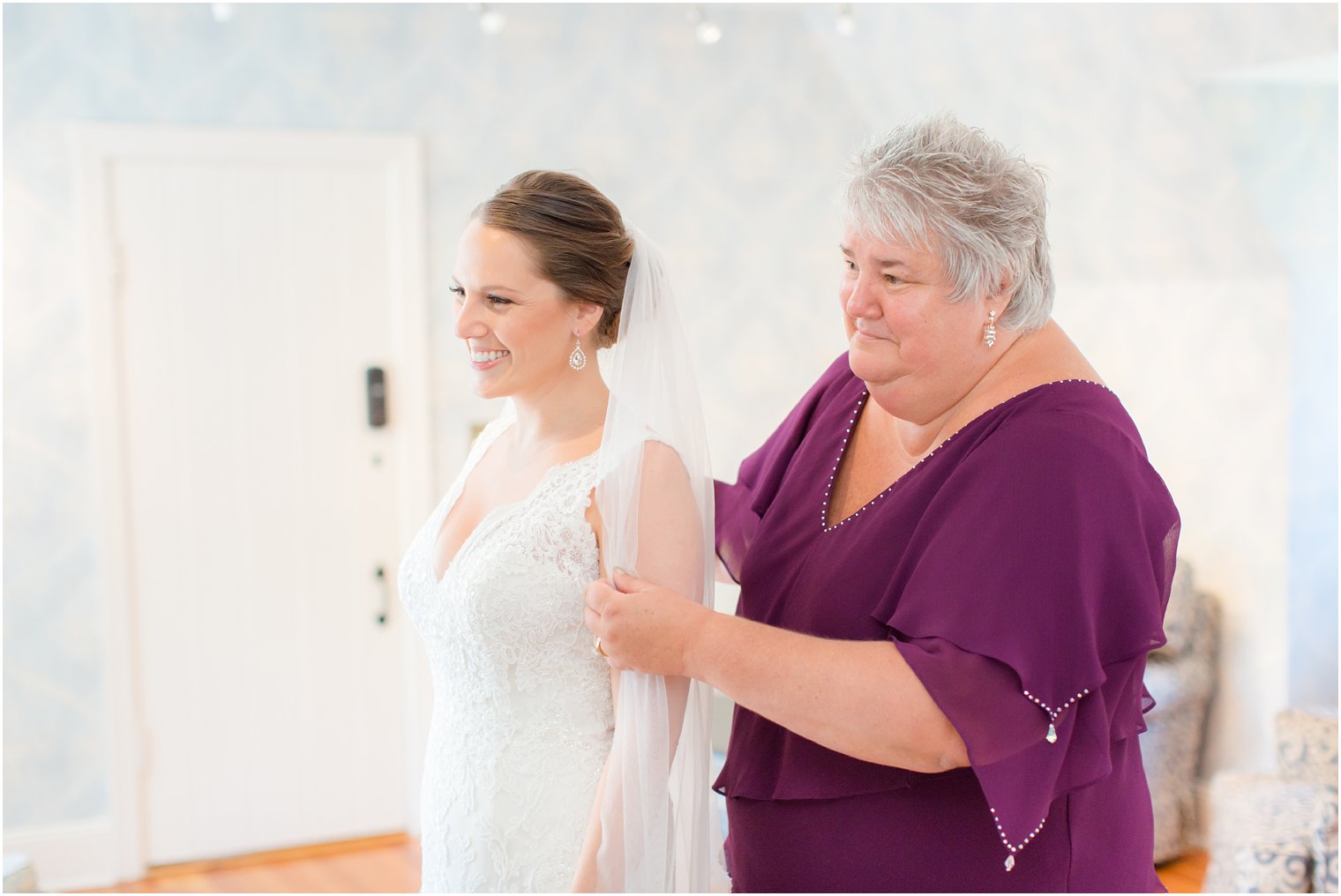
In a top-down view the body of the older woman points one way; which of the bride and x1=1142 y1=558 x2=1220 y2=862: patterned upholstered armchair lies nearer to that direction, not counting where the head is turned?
the bride

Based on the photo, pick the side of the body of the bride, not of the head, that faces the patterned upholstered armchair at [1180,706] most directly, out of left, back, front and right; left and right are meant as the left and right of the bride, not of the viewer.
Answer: back

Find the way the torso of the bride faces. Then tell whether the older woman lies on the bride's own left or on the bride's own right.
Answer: on the bride's own left

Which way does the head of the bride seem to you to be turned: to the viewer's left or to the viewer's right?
to the viewer's left

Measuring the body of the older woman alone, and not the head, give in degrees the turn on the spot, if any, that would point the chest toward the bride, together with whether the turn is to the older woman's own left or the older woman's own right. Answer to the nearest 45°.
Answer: approximately 45° to the older woman's own right
